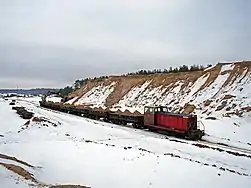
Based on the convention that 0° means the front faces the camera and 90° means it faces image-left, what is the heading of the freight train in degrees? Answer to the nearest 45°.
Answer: approximately 315°
